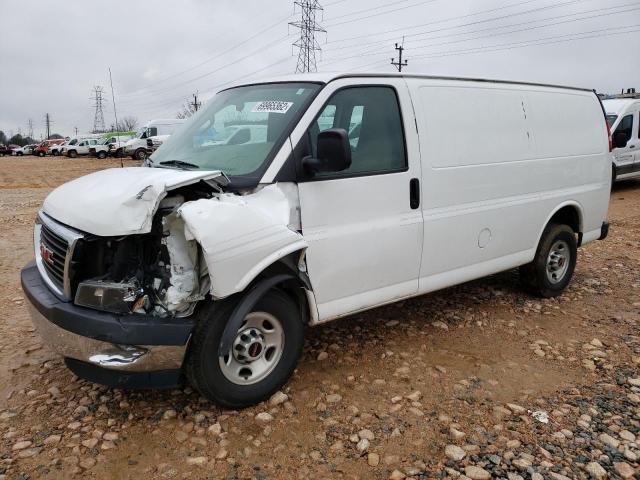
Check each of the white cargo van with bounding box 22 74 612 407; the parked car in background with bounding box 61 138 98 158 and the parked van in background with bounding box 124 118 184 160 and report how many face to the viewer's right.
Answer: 0

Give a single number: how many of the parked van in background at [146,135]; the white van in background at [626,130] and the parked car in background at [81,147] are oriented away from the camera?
0

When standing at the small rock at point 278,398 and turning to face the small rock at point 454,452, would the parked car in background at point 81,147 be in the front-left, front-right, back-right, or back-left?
back-left

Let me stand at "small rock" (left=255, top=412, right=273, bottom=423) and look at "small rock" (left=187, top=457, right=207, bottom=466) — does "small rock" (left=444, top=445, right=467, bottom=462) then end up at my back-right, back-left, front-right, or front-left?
back-left

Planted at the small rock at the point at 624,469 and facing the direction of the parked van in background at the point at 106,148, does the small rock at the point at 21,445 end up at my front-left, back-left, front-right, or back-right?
front-left

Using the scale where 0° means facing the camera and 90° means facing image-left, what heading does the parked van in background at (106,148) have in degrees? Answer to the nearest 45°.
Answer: approximately 45°

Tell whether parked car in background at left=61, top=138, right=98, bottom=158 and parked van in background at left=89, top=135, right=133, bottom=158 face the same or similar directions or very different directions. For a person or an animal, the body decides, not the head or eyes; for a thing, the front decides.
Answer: same or similar directions

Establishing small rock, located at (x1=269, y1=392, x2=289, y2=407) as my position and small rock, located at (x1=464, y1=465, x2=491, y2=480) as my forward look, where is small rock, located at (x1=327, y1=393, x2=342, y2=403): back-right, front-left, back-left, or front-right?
front-left

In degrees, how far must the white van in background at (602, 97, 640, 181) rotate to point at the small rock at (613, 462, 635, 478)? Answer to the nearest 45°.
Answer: approximately 45° to its left

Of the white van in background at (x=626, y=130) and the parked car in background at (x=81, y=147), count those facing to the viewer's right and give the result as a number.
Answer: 0

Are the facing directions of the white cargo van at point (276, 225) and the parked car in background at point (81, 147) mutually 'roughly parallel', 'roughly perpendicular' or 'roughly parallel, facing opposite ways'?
roughly parallel

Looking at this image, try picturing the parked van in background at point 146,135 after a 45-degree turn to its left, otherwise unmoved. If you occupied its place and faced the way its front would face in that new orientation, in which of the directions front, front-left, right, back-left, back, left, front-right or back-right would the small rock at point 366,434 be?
front

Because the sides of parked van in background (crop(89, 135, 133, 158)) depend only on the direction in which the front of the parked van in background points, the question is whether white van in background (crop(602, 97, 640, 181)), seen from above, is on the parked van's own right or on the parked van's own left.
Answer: on the parked van's own left

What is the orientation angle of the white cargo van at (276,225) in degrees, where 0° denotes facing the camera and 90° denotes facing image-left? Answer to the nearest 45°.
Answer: approximately 45°
